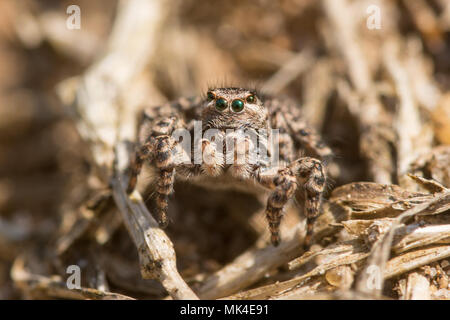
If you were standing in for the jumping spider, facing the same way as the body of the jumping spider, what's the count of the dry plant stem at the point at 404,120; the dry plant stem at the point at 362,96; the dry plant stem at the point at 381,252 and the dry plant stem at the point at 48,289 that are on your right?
1

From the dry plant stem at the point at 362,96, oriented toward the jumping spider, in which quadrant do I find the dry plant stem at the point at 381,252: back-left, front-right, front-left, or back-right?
front-left

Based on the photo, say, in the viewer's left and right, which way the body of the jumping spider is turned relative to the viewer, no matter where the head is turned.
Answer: facing the viewer

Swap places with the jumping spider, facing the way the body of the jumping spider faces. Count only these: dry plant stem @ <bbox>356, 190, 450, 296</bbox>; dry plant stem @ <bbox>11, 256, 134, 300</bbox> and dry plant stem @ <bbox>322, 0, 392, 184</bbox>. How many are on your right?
1

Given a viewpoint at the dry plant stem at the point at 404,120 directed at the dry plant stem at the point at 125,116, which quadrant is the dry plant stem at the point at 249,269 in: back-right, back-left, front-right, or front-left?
front-left

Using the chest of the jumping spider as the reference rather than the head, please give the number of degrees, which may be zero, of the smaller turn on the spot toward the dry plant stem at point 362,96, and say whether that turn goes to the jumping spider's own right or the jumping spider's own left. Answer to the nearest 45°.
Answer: approximately 135° to the jumping spider's own left

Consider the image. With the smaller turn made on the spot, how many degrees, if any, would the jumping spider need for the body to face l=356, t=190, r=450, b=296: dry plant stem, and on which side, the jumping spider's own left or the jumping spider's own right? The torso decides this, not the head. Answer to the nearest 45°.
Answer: approximately 45° to the jumping spider's own left

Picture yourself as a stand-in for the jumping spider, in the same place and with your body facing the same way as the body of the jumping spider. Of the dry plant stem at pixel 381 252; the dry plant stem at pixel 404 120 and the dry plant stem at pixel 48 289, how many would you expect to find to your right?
1

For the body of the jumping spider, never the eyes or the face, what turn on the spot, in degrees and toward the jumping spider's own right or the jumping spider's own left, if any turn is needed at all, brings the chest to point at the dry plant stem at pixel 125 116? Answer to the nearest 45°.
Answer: approximately 135° to the jumping spider's own right

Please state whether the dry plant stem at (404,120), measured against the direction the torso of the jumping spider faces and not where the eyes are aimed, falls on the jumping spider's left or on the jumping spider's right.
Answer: on the jumping spider's left

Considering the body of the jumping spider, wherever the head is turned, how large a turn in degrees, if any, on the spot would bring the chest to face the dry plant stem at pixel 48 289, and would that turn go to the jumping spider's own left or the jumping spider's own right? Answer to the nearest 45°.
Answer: approximately 90° to the jumping spider's own right
